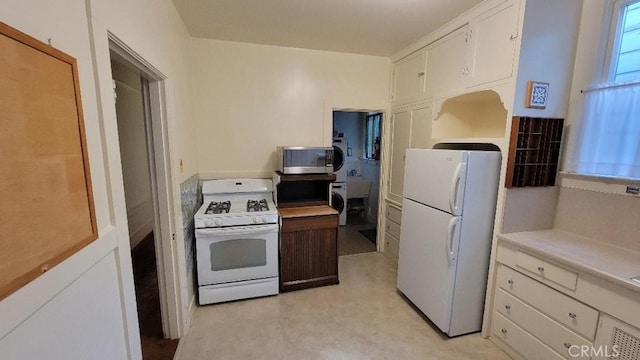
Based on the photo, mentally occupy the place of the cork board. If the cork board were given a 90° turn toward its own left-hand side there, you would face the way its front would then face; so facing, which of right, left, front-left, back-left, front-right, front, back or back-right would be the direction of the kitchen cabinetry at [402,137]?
front-right

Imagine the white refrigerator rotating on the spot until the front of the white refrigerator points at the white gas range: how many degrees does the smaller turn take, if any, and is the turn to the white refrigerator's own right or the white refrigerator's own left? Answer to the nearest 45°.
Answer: approximately 45° to the white refrigerator's own right

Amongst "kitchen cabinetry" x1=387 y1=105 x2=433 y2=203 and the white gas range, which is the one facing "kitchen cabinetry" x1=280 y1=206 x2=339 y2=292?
"kitchen cabinetry" x1=387 y1=105 x2=433 y2=203

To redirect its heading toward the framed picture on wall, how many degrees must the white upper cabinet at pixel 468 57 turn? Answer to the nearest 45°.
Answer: approximately 90° to its left

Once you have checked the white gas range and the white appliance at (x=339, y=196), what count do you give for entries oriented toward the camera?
2

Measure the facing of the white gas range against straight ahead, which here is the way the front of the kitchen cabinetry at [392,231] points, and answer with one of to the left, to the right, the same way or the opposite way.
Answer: to the left

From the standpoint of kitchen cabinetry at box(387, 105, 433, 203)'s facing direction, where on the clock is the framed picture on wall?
The framed picture on wall is roughly at 9 o'clock from the kitchen cabinetry.

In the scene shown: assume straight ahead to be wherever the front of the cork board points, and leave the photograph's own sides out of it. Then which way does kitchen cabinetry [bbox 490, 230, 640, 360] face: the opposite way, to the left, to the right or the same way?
the opposite way

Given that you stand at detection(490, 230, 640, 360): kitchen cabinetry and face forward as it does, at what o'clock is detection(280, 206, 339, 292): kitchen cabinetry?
detection(280, 206, 339, 292): kitchen cabinetry is roughly at 1 o'clock from detection(490, 230, 640, 360): kitchen cabinetry.

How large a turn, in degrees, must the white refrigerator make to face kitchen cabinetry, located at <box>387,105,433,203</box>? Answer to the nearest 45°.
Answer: approximately 90° to its right

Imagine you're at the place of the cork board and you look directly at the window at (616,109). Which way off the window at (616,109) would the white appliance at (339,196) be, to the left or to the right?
left

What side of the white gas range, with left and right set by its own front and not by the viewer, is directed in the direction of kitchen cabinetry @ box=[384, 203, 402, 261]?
left
